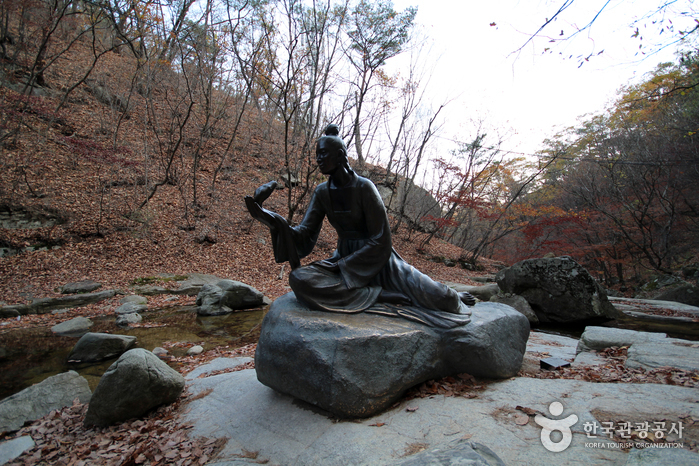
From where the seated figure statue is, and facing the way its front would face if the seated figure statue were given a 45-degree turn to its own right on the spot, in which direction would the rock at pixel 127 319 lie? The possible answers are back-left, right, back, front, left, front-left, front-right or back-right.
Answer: front-right

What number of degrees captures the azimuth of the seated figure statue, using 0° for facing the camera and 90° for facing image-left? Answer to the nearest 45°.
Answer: approximately 45°

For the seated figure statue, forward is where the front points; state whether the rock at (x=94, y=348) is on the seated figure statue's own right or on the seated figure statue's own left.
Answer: on the seated figure statue's own right

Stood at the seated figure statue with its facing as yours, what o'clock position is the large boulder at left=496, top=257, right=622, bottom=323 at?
The large boulder is roughly at 6 o'clock from the seated figure statue.

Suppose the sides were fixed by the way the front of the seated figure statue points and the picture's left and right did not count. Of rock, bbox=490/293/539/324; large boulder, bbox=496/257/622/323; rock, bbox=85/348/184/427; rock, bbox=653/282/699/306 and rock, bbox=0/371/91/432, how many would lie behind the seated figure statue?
3

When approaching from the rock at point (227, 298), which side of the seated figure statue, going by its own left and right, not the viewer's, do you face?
right

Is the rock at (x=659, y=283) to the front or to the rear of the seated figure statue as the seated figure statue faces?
to the rear

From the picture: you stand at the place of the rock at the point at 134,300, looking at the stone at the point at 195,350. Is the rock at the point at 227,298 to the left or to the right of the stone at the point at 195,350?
left
